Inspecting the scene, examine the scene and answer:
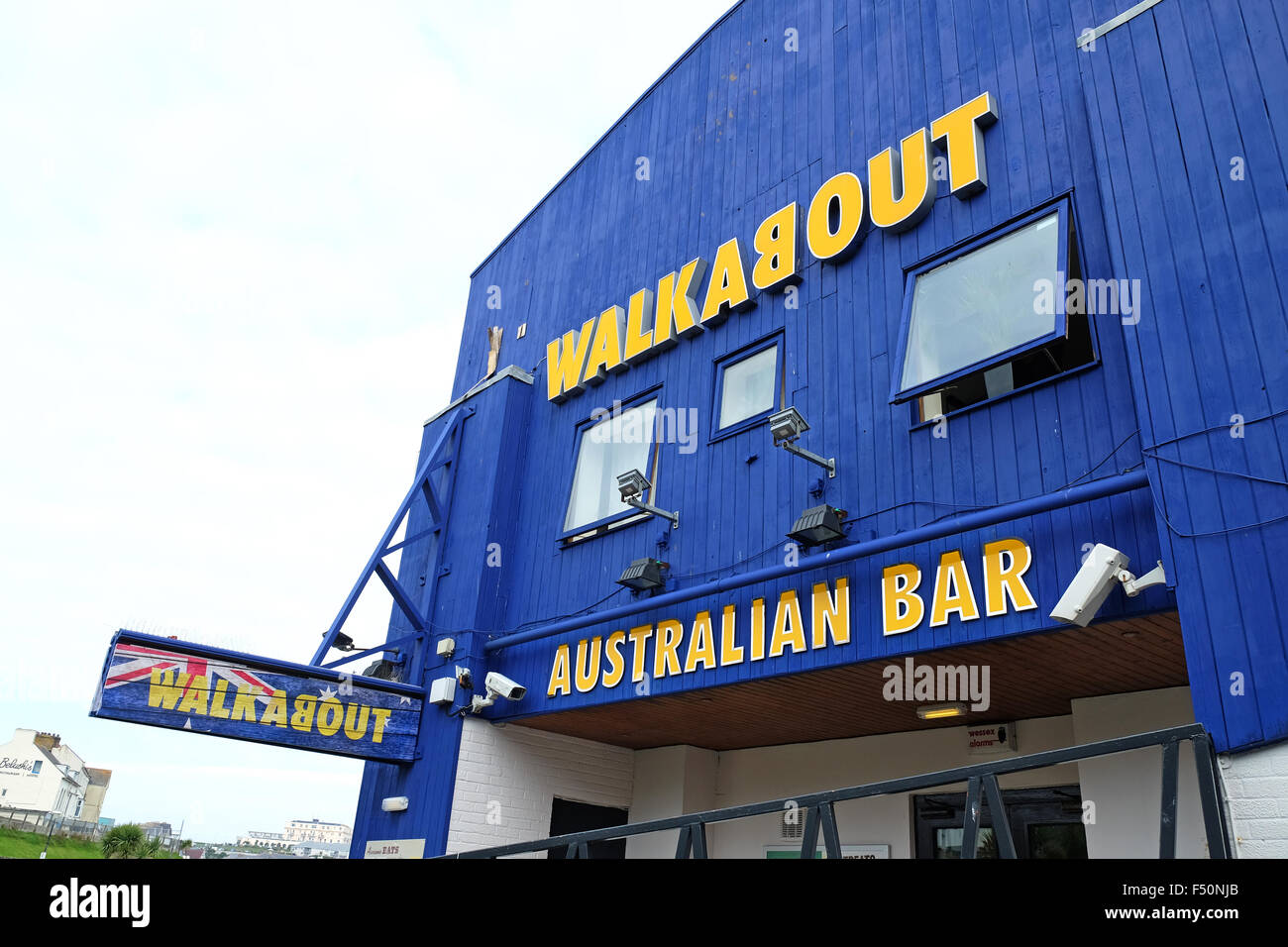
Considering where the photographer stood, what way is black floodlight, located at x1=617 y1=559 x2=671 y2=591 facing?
facing the viewer and to the left of the viewer

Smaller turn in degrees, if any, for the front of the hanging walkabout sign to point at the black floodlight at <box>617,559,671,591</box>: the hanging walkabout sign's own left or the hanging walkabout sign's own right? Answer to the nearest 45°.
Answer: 0° — it already faces it

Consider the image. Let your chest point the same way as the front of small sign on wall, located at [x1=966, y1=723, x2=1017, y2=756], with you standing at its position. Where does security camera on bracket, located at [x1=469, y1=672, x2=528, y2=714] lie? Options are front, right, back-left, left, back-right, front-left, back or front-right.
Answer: front-right

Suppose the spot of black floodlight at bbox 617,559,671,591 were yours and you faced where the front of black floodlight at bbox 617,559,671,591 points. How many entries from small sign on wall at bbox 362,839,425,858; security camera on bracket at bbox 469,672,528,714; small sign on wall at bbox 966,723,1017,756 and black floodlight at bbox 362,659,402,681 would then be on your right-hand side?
3

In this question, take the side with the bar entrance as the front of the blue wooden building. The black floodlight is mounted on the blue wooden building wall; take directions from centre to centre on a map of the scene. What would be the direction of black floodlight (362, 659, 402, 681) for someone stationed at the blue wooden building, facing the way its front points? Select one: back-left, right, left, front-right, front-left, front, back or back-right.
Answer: right

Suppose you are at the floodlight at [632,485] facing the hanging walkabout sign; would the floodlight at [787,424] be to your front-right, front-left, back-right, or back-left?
back-left

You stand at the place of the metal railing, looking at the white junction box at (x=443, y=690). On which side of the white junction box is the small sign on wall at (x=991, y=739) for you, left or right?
right

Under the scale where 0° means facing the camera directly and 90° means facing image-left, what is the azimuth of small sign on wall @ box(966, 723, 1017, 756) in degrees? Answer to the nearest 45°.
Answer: approximately 45°

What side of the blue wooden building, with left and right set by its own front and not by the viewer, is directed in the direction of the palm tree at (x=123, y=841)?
right

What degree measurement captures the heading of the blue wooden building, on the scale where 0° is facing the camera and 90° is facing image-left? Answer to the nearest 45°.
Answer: approximately 45°

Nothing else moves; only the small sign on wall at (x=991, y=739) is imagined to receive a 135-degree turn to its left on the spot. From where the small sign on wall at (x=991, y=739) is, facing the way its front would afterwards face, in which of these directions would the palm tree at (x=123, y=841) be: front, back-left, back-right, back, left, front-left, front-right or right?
back-left

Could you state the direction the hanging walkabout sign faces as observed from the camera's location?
facing the viewer and to the right of the viewer

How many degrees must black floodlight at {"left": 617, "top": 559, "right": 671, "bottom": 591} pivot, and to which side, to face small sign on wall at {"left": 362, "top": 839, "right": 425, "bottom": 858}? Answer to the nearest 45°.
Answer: approximately 90° to its right
